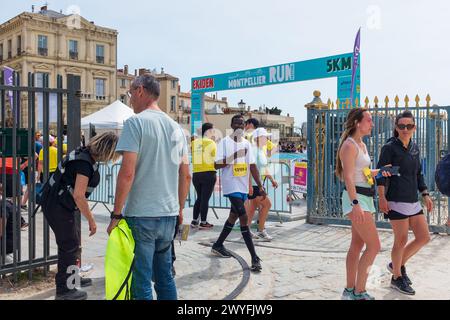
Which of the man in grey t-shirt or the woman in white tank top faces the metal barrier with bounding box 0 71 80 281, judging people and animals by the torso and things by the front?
the man in grey t-shirt

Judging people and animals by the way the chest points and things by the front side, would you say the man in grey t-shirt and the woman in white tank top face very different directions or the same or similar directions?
very different directions

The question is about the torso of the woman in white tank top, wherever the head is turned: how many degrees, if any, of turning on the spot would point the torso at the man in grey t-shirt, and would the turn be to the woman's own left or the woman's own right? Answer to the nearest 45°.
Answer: approximately 135° to the woman's own right

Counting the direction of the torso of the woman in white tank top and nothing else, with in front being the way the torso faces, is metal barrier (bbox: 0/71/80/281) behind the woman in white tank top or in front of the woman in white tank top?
behind

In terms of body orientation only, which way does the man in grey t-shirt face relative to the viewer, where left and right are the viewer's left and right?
facing away from the viewer and to the left of the viewer
